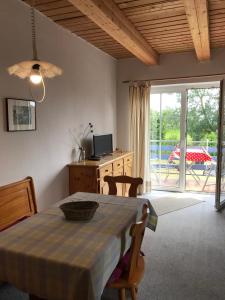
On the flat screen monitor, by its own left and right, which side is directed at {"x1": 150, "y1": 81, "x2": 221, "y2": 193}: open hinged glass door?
left

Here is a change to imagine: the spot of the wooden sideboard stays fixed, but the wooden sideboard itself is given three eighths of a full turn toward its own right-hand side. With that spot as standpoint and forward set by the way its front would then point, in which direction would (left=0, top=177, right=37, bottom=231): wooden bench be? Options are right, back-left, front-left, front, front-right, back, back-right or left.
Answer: front-left

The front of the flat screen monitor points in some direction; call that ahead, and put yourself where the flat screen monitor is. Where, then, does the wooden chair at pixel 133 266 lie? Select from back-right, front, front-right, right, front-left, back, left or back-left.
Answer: front-right

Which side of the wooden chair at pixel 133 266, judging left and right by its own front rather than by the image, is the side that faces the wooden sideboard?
right

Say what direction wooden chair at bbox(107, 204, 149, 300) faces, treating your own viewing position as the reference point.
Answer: facing to the left of the viewer

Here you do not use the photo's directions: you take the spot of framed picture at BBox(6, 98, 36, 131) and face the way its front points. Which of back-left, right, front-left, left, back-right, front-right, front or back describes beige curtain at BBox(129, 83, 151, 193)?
left

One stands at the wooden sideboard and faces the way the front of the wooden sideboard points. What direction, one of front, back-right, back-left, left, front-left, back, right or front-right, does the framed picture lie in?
right

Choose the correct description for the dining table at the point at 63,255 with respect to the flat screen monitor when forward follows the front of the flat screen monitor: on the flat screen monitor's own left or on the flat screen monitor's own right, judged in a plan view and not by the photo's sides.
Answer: on the flat screen monitor's own right

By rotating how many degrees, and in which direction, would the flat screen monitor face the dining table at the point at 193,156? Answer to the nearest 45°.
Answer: approximately 90° to its left

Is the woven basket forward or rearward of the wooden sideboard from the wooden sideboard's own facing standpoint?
forward

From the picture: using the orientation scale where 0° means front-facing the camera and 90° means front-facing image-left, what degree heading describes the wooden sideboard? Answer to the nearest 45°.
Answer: approximately 315°
